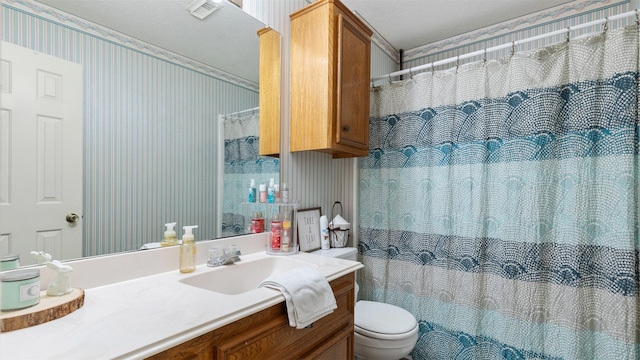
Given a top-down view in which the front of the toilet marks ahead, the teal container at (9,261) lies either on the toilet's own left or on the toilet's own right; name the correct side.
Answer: on the toilet's own right

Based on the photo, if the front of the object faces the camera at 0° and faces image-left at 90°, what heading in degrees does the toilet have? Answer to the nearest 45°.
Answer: approximately 315°

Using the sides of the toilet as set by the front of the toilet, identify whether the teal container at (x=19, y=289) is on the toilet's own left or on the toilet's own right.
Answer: on the toilet's own right

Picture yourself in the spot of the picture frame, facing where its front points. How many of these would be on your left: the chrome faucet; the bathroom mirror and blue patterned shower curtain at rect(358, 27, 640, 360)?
1

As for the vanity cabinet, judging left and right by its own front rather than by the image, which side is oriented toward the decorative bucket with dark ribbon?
left

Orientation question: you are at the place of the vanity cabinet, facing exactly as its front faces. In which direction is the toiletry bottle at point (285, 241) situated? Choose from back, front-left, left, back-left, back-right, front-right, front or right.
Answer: back-left

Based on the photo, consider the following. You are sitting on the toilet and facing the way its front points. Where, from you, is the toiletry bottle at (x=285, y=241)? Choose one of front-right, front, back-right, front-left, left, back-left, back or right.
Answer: back-right

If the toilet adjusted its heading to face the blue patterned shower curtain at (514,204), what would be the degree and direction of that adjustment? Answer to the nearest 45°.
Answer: approximately 45° to its left

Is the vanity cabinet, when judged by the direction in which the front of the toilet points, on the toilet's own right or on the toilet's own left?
on the toilet's own right

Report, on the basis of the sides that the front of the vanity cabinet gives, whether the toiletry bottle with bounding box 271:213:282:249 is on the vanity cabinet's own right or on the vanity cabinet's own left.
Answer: on the vanity cabinet's own left

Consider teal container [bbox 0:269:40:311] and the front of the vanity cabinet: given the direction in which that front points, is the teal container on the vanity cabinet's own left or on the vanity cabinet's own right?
on the vanity cabinet's own right

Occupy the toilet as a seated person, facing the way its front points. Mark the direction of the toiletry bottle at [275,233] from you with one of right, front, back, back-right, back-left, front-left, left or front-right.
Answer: back-right
